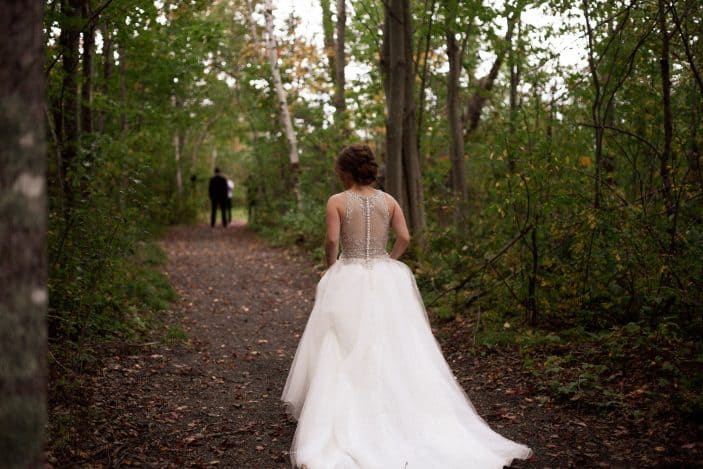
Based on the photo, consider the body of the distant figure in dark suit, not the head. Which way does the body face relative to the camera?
away from the camera

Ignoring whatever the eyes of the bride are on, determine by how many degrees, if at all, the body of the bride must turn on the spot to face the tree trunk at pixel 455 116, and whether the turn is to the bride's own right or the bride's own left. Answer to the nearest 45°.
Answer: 0° — they already face it

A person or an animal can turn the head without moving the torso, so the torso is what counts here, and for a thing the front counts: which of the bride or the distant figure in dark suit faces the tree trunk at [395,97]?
the bride

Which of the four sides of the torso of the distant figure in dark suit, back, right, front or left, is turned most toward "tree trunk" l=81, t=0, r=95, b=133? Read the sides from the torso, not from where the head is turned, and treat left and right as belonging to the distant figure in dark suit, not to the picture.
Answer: back

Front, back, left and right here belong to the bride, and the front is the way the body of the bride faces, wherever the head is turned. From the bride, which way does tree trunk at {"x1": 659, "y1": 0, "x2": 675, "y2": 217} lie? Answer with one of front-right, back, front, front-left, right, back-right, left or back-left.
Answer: front-right

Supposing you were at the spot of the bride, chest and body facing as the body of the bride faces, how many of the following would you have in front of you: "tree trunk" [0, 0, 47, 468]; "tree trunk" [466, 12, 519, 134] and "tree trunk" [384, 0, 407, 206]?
2

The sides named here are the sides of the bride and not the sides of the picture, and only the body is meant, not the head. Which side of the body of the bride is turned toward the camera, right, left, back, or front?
back

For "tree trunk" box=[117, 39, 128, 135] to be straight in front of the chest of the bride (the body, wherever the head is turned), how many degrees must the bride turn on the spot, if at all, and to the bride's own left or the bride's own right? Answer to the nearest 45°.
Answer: approximately 45° to the bride's own left

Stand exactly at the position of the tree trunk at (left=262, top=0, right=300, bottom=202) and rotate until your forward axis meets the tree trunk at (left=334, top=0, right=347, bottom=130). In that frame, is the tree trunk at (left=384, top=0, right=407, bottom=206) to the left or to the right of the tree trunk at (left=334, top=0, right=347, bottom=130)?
right

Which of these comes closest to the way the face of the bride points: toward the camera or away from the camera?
away from the camera

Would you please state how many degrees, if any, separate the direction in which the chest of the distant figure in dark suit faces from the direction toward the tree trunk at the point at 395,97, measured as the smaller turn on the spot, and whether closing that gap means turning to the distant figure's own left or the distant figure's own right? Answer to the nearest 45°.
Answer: approximately 180°

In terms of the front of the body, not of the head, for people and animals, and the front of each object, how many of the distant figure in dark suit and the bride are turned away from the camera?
2

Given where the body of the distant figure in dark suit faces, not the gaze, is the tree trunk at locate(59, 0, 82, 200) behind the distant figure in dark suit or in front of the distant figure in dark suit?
behind
